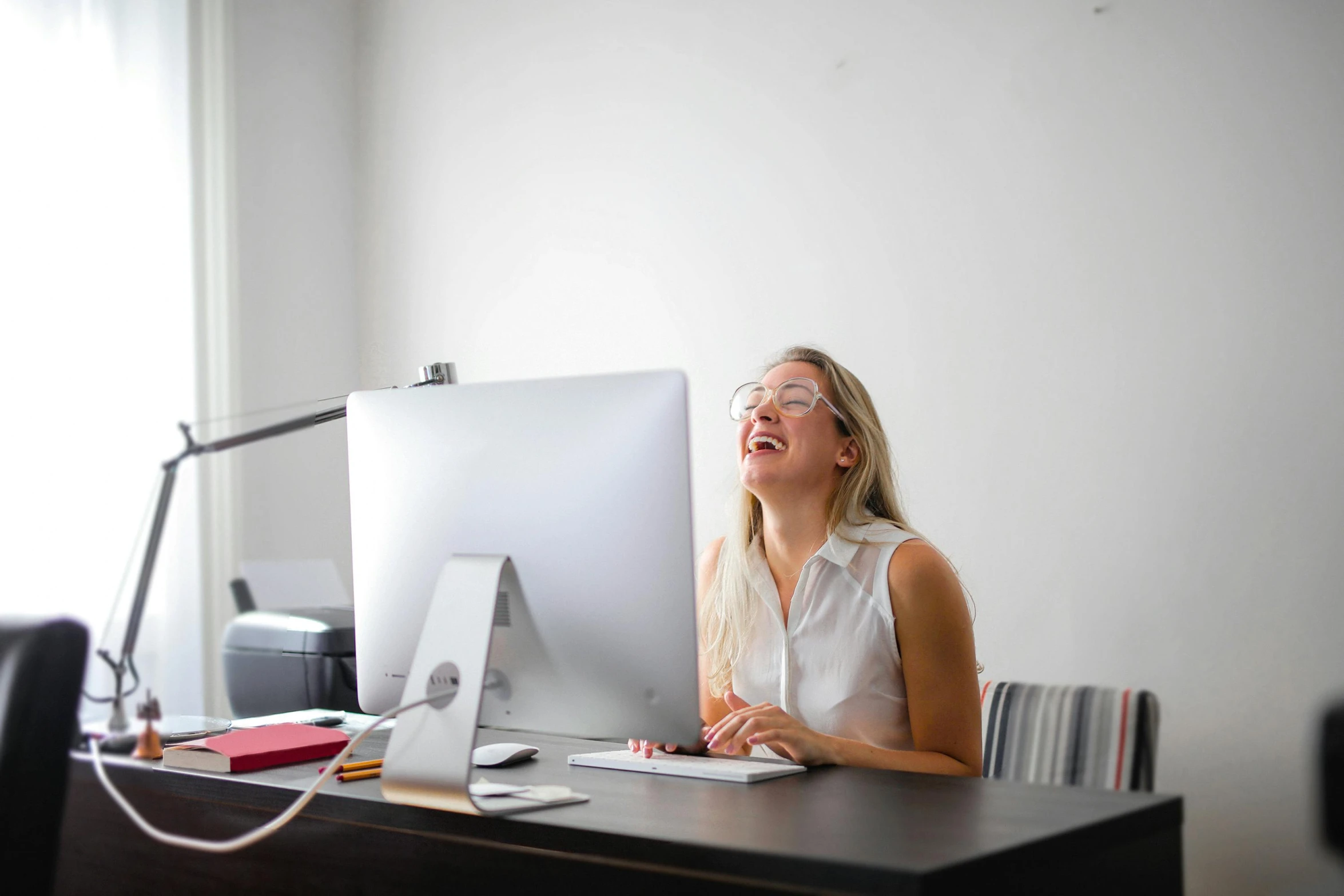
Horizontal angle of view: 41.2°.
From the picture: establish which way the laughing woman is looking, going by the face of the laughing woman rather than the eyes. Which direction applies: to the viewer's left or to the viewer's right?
to the viewer's left

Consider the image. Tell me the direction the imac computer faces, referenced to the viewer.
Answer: facing away from the viewer and to the right of the viewer

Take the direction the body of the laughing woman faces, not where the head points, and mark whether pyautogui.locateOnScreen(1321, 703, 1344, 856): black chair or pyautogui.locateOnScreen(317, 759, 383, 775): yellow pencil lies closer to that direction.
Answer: the yellow pencil

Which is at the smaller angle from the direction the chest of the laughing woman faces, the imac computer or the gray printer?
the imac computer

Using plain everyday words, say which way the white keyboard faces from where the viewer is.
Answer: facing away from the viewer and to the right of the viewer

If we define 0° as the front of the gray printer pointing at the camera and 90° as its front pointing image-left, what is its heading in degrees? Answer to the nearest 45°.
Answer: approximately 315°

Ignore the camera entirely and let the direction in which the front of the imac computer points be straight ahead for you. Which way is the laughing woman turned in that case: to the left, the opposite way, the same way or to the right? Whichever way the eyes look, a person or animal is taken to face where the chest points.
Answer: the opposite way
